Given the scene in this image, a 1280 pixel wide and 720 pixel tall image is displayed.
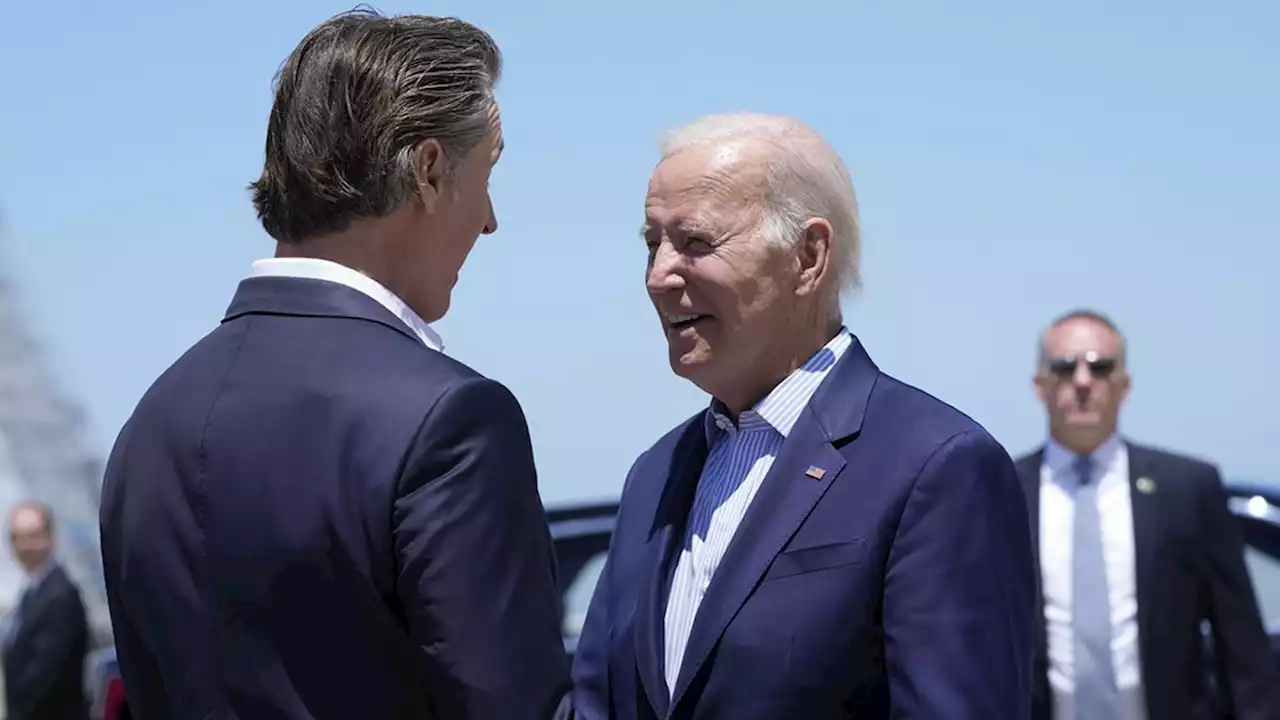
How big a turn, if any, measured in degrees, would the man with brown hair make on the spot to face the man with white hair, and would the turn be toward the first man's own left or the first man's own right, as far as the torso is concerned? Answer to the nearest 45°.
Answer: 0° — they already face them

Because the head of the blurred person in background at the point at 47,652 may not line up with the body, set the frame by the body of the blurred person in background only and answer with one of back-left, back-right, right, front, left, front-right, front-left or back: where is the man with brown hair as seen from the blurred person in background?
front-left

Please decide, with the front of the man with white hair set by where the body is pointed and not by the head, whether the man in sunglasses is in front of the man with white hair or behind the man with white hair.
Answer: behind

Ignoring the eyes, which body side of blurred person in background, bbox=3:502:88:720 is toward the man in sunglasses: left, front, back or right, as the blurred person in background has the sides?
left

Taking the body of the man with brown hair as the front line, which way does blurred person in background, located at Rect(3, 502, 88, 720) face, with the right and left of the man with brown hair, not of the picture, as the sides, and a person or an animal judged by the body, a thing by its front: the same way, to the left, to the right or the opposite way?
the opposite way

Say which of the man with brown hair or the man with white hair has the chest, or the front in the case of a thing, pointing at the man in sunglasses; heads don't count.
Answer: the man with brown hair

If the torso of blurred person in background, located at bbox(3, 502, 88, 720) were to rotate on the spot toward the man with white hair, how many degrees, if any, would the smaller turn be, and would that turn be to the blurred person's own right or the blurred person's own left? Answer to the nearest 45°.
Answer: approximately 45° to the blurred person's own left

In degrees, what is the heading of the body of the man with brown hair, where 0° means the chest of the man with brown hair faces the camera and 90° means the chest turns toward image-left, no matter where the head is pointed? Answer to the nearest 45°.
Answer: approximately 225°

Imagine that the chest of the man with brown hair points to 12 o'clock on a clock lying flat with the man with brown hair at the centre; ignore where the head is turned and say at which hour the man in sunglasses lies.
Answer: The man in sunglasses is roughly at 12 o'clock from the man with brown hair.

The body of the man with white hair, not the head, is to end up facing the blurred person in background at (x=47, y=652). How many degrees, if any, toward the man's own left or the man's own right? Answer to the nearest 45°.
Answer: approximately 90° to the man's own right

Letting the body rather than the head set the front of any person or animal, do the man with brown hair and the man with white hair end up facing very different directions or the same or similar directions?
very different directions

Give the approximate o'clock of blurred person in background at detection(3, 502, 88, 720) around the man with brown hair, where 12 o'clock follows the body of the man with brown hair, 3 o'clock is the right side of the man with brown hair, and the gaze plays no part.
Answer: The blurred person in background is roughly at 10 o'clock from the man with brown hair.
